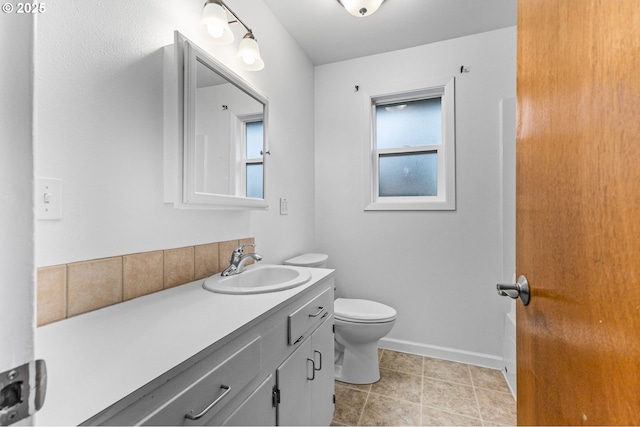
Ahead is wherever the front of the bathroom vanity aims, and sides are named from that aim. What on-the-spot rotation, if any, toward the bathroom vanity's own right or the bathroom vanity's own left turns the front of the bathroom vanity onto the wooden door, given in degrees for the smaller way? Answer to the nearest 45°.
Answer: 0° — it already faces it

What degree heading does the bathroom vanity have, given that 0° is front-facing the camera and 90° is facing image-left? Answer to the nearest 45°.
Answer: approximately 315°

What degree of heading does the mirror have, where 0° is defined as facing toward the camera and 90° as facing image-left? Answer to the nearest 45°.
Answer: approximately 315°

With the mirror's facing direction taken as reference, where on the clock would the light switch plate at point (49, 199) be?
The light switch plate is roughly at 3 o'clock from the mirror.
